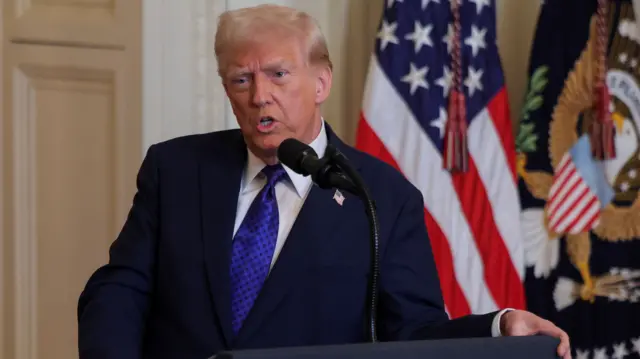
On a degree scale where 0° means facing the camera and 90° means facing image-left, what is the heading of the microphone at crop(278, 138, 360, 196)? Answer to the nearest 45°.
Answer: approximately 135°

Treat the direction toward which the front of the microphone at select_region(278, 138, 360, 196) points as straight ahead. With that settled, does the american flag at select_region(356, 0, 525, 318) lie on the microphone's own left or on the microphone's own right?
on the microphone's own right

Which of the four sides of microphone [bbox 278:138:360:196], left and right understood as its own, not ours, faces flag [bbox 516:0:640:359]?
right

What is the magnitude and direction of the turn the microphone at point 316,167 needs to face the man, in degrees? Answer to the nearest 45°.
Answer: approximately 45° to its right

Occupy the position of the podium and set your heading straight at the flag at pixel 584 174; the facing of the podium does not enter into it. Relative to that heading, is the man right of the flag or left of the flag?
left

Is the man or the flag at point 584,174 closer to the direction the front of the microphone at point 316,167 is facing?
the man
